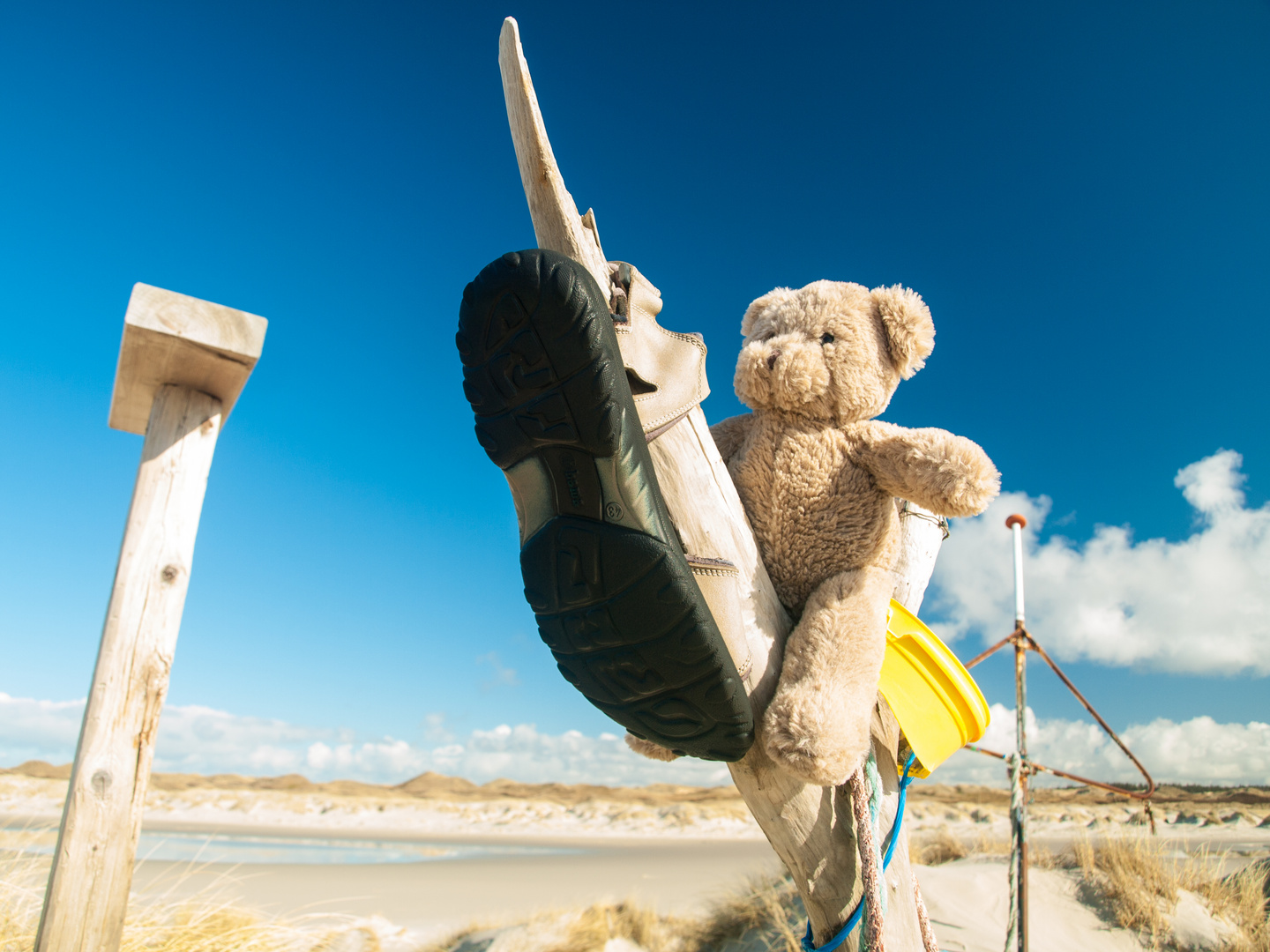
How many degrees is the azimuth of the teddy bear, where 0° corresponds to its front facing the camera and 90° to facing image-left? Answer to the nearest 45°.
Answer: approximately 45°

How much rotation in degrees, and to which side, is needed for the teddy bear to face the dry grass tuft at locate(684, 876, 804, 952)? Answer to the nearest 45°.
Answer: approximately 135° to its right
